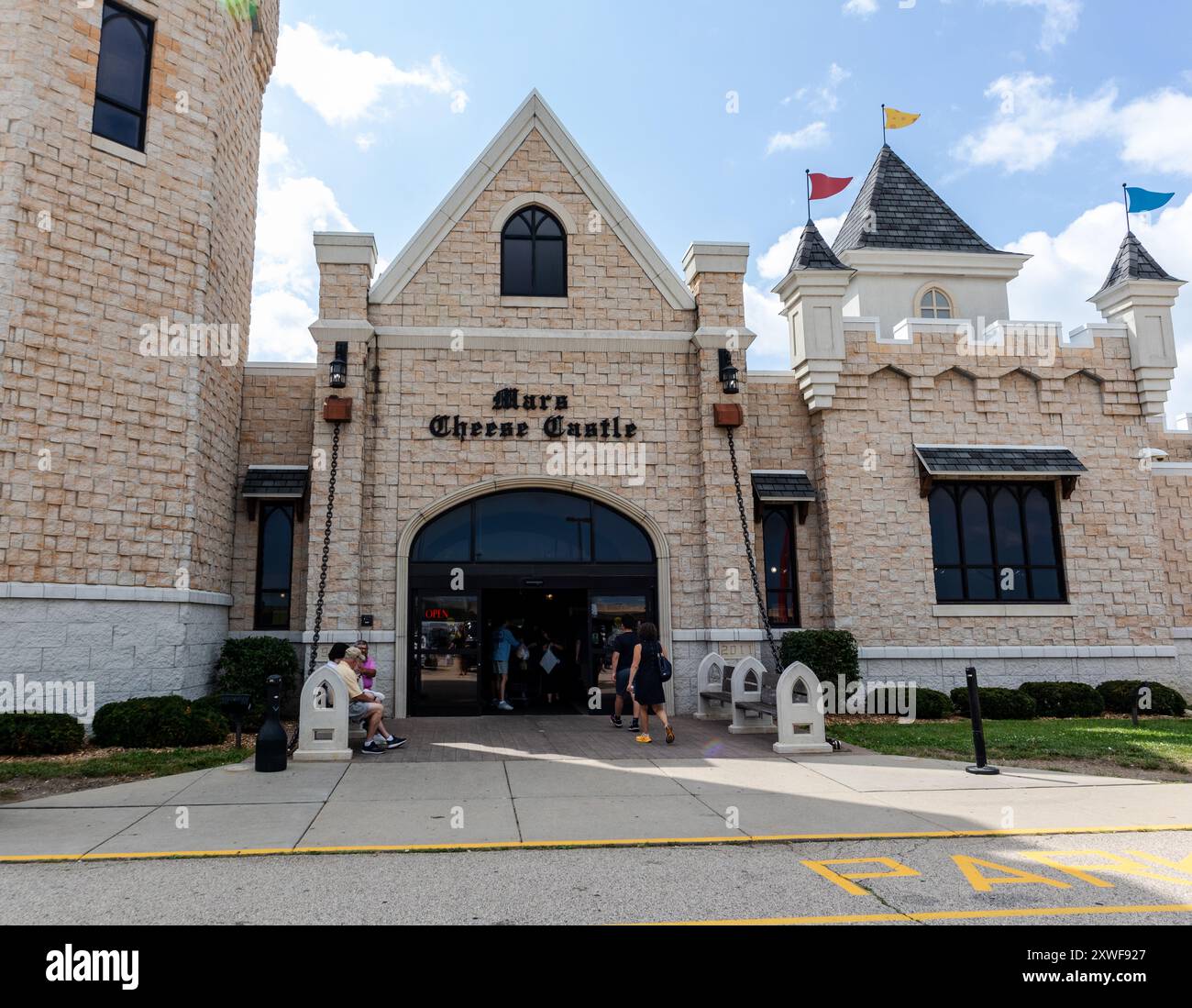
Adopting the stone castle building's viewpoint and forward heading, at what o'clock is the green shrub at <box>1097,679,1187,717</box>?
The green shrub is roughly at 9 o'clock from the stone castle building.

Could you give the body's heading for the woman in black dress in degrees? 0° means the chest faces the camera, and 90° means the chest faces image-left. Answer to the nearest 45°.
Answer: approximately 135°

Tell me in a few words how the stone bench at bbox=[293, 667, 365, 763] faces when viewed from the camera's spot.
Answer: facing to the right of the viewer

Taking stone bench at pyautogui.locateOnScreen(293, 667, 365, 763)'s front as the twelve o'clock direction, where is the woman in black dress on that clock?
The woman in black dress is roughly at 12 o'clock from the stone bench.

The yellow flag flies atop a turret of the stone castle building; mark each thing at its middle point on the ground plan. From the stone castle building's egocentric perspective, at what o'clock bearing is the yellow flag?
The yellow flag is roughly at 8 o'clock from the stone castle building.

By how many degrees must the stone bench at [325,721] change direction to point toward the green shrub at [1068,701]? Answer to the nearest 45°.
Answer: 0° — it already faces it

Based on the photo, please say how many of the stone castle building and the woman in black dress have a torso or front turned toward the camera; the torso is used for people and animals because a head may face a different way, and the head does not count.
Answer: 1

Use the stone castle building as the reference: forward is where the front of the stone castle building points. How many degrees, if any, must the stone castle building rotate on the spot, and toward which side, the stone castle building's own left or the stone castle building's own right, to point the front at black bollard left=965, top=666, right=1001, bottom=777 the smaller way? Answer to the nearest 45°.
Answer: approximately 45° to the stone castle building's own left

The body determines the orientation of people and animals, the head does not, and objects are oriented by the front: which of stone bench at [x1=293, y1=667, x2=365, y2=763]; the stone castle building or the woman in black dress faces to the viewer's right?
the stone bench

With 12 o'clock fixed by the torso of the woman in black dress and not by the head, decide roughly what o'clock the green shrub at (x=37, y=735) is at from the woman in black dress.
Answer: The green shrub is roughly at 10 o'clock from the woman in black dress.
